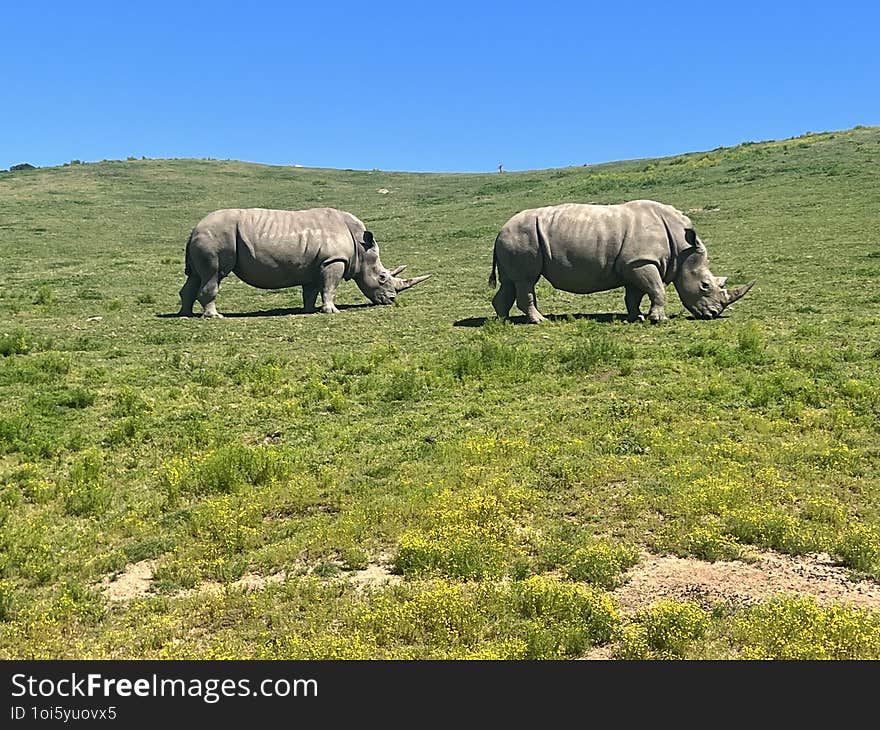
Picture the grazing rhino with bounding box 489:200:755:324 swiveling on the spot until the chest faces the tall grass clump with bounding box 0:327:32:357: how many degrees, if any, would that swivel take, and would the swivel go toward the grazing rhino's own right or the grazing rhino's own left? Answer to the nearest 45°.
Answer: approximately 180°

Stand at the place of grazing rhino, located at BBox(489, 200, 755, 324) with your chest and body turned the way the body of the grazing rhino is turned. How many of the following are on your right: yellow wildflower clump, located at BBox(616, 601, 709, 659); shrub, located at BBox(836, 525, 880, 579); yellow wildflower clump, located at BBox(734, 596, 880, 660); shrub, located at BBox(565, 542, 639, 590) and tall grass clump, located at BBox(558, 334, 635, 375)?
5

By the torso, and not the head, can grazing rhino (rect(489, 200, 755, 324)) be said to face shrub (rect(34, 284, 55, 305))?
no

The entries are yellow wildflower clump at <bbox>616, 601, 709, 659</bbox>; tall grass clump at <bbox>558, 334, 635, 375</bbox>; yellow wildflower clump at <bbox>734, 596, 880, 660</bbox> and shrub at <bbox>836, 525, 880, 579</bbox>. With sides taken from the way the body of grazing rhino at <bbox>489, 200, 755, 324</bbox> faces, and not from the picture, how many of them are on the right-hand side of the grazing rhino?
4

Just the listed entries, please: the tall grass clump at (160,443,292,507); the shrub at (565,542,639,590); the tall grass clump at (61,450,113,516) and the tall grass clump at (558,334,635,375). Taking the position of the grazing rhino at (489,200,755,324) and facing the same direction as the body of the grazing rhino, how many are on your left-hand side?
0

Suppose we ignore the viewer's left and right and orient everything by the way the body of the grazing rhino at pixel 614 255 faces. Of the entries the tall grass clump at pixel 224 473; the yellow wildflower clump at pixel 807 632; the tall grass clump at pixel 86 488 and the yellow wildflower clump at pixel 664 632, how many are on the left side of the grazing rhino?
0

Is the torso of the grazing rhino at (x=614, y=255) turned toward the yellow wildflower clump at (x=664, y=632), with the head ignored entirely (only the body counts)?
no

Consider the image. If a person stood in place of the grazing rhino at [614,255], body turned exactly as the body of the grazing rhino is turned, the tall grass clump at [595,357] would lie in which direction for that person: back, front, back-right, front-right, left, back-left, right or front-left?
right

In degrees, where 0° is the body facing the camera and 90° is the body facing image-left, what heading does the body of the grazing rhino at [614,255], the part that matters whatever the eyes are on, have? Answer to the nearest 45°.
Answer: approximately 270°

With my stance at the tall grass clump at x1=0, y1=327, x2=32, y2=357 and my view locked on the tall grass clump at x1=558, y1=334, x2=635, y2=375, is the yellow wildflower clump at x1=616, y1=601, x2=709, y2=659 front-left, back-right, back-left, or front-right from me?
front-right

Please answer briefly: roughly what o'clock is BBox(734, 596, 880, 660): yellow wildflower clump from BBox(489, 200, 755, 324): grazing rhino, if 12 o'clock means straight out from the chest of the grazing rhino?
The yellow wildflower clump is roughly at 3 o'clock from the grazing rhino.

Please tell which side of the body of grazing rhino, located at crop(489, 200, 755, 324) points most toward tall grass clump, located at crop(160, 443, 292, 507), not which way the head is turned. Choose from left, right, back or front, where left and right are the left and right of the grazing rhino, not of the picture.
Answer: right

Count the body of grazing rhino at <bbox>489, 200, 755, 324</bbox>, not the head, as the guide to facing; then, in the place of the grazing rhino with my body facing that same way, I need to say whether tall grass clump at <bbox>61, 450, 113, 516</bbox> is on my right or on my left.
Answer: on my right

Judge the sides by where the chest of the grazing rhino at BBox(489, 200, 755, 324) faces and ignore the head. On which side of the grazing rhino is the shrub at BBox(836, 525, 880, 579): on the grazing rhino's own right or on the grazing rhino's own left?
on the grazing rhino's own right

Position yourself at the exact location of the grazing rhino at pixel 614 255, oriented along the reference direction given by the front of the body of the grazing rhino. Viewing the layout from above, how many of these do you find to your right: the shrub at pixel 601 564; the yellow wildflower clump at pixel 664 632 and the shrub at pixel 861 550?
3

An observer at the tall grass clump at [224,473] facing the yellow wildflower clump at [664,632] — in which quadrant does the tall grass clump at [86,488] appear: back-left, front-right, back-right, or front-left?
back-right
